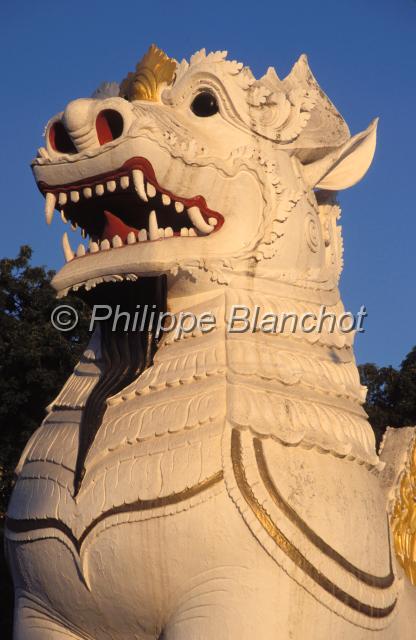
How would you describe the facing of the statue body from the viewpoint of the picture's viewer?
facing the viewer and to the left of the viewer
